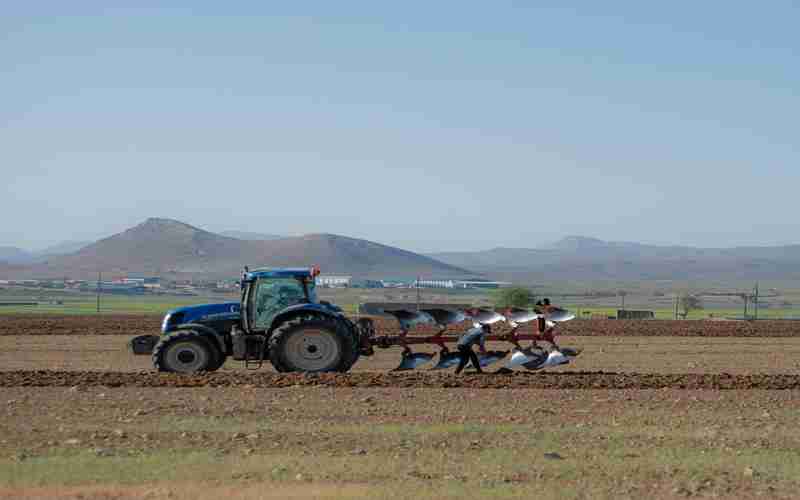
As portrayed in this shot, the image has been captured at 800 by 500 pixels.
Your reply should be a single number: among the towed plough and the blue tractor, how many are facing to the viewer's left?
2

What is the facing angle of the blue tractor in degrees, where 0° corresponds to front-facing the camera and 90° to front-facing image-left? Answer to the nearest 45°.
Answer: approximately 90°

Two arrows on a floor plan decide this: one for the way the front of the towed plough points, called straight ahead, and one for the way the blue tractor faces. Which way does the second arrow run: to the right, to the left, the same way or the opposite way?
the same way

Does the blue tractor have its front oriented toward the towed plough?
no

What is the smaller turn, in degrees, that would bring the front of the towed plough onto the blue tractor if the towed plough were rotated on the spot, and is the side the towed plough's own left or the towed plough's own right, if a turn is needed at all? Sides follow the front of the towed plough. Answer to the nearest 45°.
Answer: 0° — it already faces it

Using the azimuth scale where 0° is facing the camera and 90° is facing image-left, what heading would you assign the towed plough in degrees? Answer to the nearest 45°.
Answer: approximately 90°
